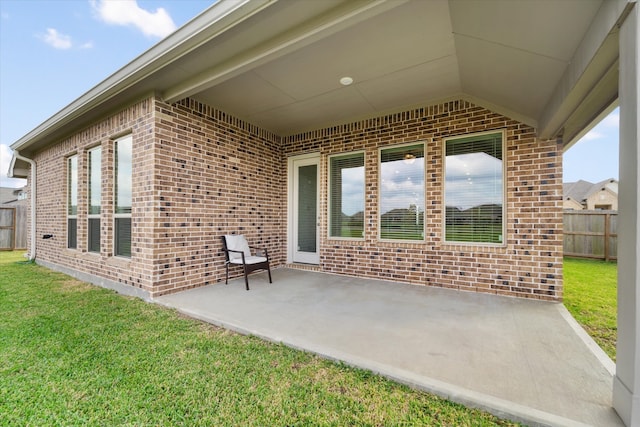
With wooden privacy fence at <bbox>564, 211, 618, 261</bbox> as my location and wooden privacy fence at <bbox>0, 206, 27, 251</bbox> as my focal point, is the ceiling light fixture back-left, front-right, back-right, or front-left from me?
front-left

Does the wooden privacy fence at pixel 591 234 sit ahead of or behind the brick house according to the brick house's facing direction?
ahead

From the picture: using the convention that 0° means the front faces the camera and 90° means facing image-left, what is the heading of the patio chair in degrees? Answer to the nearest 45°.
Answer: approximately 315°

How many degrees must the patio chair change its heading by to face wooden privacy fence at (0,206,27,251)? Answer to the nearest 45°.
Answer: approximately 180°

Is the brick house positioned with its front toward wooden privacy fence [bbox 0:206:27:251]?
no

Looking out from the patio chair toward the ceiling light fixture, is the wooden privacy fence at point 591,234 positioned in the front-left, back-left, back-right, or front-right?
front-left

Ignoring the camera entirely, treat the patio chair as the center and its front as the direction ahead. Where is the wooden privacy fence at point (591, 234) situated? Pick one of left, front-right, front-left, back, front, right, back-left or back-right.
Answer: front-left
